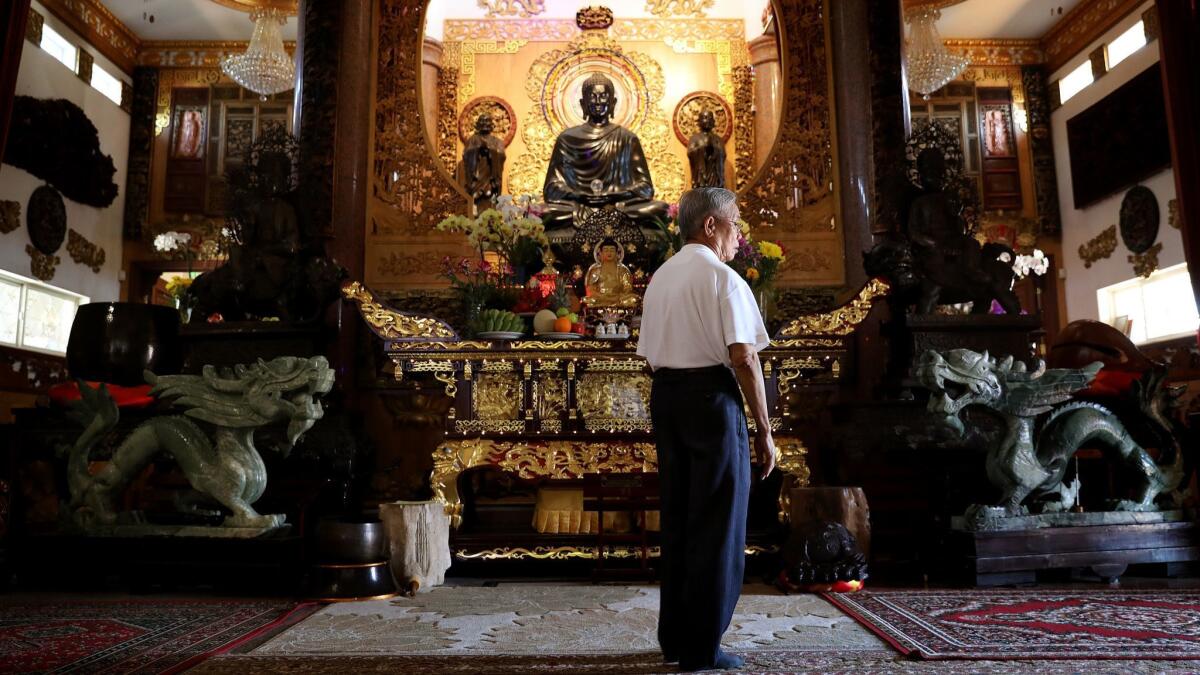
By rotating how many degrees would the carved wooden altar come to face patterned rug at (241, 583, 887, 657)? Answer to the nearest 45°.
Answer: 0° — it already faces it

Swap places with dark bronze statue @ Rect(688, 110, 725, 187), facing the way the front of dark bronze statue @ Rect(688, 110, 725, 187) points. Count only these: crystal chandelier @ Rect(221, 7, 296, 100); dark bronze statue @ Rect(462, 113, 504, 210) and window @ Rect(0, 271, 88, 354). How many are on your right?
3

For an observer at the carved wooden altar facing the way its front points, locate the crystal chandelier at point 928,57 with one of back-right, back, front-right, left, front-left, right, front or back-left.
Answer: back-left

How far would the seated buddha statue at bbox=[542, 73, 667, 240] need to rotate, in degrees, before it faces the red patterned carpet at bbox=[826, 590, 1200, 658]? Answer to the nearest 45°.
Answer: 0° — it already faces it

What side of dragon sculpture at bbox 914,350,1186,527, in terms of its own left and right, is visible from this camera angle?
left

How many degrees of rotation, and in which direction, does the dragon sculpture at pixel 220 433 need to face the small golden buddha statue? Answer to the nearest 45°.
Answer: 0° — it already faces it

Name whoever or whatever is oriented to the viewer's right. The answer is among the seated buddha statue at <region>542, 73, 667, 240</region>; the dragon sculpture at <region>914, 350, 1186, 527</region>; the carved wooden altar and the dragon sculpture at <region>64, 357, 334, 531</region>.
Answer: the dragon sculpture at <region>64, 357, 334, 531</region>

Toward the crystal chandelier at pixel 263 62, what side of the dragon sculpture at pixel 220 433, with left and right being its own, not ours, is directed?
left

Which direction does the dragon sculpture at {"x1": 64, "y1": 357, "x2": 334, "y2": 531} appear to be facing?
to the viewer's right
